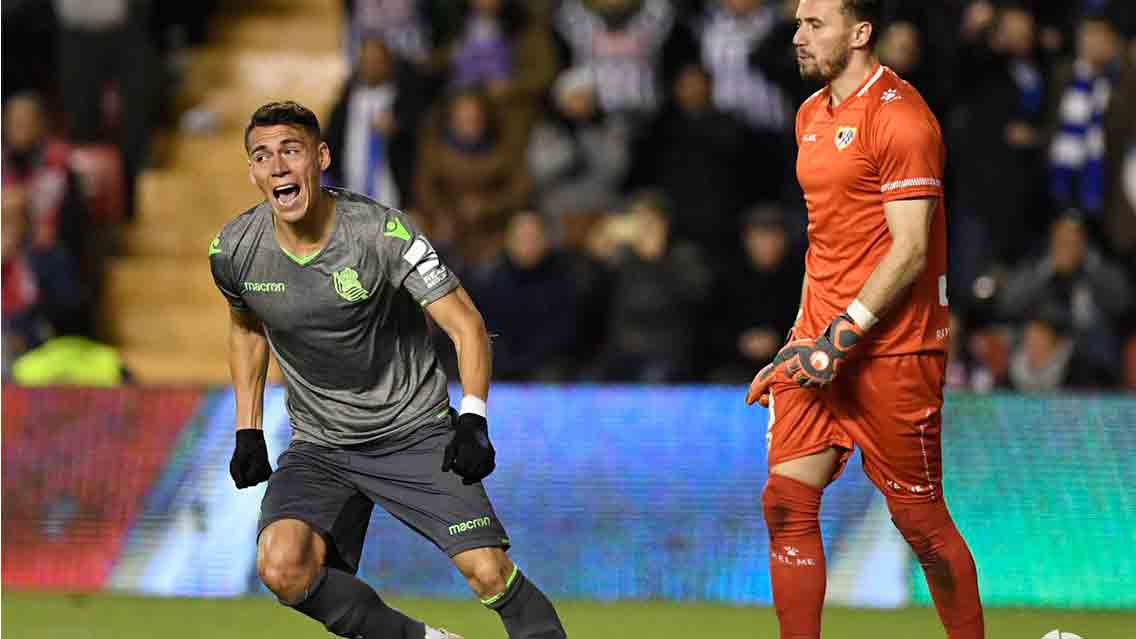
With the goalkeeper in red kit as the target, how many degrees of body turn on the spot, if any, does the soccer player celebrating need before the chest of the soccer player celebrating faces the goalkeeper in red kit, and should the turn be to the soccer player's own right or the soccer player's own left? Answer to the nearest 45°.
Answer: approximately 135° to the soccer player's own left

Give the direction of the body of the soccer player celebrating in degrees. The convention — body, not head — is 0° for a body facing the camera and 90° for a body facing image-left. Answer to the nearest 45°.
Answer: approximately 45°

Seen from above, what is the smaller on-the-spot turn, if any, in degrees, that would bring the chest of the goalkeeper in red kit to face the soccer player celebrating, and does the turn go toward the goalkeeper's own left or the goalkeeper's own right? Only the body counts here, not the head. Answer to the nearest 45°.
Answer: approximately 45° to the goalkeeper's own right

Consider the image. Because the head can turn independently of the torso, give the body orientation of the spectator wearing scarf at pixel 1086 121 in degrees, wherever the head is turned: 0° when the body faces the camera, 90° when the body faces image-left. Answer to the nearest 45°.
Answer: approximately 45°

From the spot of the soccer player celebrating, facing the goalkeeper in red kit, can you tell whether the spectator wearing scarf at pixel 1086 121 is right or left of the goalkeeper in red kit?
left

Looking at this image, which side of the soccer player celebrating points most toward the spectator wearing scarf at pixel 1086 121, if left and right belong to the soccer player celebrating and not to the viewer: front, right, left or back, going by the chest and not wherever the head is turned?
back

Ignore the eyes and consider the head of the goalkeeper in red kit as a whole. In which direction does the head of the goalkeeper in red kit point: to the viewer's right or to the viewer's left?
to the viewer's left

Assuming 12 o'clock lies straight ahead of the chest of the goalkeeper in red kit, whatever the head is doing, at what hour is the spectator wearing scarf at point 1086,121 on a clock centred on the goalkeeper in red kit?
The spectator wearing scarf is roughly at 5 o'clock from the goalkeeper in red kit.

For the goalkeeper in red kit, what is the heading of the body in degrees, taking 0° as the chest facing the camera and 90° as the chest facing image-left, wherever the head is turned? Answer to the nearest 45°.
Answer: approximately 45°

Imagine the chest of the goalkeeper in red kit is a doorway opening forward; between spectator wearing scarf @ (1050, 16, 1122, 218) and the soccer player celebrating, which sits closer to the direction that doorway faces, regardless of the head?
the soccer player celebrating
